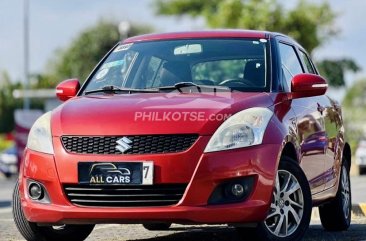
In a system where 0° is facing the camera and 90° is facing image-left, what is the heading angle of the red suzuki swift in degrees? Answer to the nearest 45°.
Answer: approximately 45°

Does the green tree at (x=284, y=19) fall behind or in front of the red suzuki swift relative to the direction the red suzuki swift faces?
behind

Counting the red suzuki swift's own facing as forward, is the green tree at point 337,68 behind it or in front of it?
behind

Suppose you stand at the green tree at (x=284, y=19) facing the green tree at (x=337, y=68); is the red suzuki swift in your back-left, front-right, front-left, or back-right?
back-right
